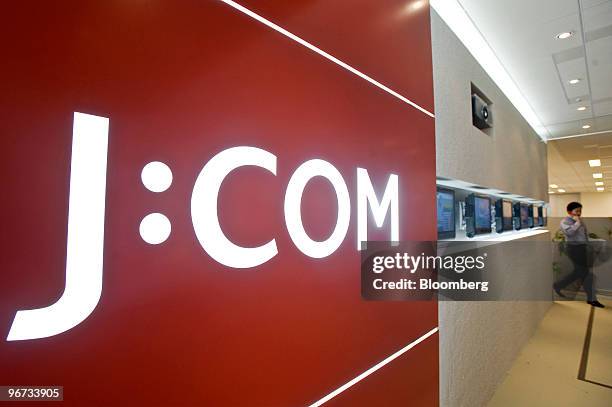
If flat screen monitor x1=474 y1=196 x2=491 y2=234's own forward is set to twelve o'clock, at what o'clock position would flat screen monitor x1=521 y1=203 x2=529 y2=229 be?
flat screen monitor x1=521 y1=203 x2=529 y2=229 is roughly at 8 o'clock from flat screen monitor x1=474 y1=196 x2=491 y2=234.

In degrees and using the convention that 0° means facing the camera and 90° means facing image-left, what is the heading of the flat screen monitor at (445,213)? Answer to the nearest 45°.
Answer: approximately 315°

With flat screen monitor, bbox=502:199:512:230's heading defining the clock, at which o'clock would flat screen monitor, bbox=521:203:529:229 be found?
flat screen monitor, bbox=521:203:529:229 is roughly at 8 o'clock from flat screen monitor, bbox=502:199:512:230.

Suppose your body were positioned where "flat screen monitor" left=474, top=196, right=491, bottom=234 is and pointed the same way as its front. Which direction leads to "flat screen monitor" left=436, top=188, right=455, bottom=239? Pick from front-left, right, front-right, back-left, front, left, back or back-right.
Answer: front-right

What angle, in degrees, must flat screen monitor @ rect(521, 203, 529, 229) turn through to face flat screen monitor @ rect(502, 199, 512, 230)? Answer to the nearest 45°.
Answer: approximately 45° to its right
